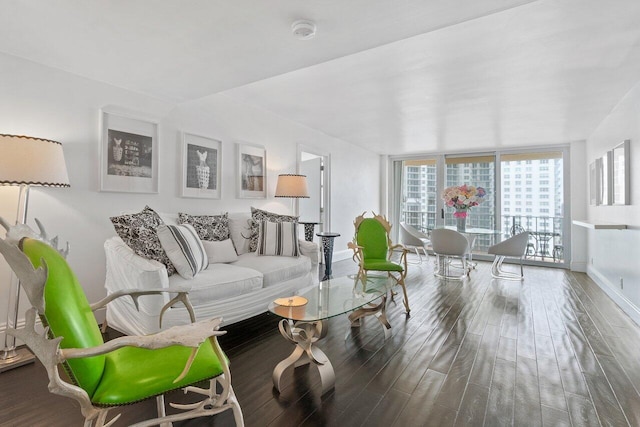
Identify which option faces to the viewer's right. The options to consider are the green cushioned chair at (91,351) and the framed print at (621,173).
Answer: the green cushioned chair

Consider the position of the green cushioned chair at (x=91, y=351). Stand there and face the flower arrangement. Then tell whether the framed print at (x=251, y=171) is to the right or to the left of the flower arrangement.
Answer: left

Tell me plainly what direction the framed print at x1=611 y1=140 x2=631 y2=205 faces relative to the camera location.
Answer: facing to the left of the viewer

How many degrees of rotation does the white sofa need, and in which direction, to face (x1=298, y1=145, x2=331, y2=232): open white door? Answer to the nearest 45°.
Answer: approximately 90° to its left

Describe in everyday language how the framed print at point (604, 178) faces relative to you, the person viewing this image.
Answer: facing to the left of the viewer

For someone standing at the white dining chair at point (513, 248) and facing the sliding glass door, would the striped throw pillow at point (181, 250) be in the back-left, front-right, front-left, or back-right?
back-left

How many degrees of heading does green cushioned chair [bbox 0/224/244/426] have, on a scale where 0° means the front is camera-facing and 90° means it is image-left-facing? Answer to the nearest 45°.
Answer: approximately 270°

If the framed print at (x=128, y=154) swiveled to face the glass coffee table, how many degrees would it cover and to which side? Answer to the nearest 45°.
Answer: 0° — it already faces it

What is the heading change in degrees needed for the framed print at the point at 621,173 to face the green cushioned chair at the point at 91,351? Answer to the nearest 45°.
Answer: approximately 90° to its left
